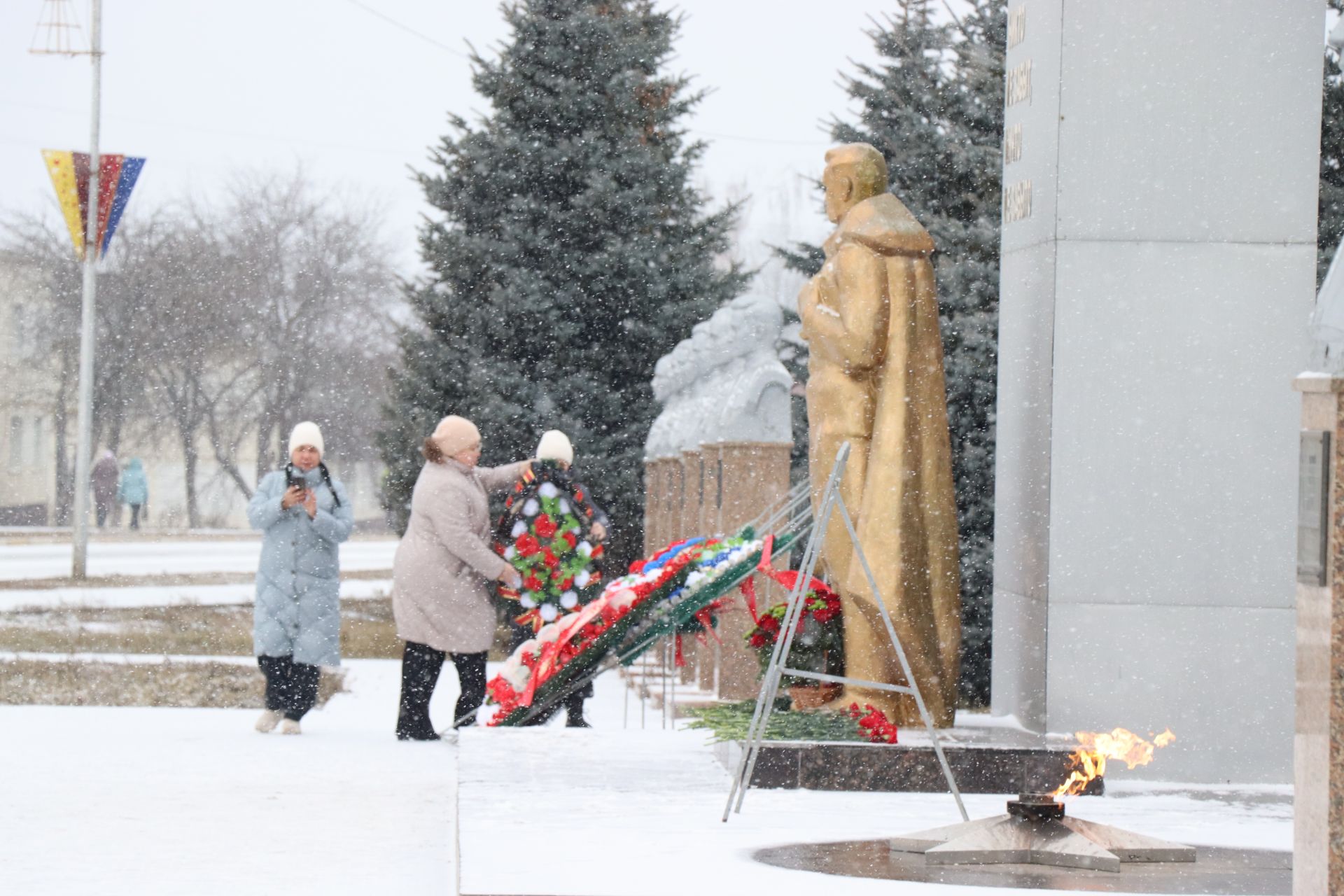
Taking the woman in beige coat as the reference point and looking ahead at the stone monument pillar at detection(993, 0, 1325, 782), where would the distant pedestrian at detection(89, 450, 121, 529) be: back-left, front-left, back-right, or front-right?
back-left

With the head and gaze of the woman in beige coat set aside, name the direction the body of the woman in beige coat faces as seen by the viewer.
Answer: to the viewer's right

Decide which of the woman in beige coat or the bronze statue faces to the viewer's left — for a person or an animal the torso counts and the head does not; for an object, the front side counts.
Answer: the bronze statue

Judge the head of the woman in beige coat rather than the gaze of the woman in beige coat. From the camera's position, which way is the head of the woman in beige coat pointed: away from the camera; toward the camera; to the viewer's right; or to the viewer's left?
to the viewer's right

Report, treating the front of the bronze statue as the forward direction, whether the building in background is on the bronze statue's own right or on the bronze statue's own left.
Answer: on the bronze statue's own right

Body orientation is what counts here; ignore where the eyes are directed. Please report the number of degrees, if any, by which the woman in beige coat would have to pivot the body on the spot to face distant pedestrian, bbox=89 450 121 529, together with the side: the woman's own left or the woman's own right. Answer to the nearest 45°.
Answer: approximately 90° to the woman's own left

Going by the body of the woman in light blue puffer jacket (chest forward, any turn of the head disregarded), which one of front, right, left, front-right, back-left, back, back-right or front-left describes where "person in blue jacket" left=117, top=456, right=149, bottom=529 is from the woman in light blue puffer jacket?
back

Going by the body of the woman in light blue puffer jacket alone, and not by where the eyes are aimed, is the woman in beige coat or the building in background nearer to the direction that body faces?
the woman in beige coat

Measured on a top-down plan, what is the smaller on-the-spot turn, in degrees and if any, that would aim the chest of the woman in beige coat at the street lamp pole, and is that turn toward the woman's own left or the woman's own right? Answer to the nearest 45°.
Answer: approximately 90° to the woman's own left

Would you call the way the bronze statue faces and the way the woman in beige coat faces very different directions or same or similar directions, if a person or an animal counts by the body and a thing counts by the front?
very different directions

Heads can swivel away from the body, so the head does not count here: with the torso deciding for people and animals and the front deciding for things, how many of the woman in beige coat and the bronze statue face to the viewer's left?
1

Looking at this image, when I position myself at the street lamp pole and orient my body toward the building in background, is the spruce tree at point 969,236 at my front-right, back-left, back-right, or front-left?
back-right

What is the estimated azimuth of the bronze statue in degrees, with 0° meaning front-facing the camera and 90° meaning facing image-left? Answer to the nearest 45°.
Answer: approximately 90°

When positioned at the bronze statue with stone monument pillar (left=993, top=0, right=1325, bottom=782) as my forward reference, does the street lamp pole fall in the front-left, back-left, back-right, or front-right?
back-left

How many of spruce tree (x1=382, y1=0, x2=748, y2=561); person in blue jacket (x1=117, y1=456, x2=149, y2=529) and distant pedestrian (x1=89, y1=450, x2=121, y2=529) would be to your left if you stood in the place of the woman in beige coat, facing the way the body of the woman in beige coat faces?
3

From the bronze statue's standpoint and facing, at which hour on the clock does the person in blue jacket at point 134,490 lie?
The person in blue jacket is roughly at 2 o'clock from the bronze statue.

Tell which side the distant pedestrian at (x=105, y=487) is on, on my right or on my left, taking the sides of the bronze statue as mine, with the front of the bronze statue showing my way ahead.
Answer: on my right
